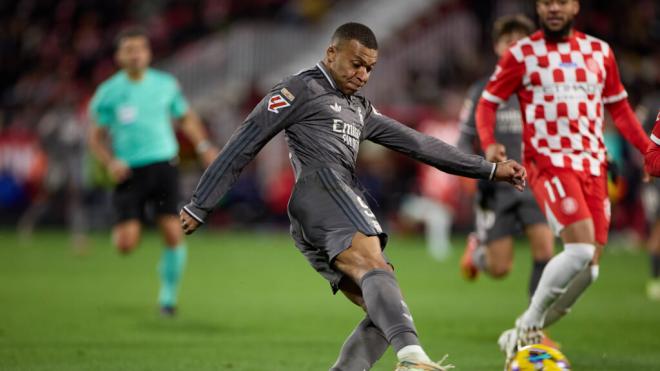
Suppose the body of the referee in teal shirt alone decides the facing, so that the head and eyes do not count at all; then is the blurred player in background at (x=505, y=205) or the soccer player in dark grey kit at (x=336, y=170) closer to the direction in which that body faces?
the soccer player in dark grey kit

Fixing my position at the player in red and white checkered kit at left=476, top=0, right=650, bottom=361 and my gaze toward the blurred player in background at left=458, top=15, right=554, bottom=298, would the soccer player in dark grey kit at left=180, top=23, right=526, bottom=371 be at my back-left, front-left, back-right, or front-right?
back-left

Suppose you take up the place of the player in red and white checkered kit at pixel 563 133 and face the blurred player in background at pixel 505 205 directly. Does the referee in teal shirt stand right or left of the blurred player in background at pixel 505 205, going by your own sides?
left

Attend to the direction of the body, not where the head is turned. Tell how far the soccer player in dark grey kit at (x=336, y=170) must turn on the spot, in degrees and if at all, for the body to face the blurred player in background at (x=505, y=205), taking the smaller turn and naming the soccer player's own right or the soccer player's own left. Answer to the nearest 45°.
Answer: approximately 90° to the soccer player's own left

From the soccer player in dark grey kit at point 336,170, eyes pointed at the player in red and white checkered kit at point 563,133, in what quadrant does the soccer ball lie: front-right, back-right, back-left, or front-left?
front-right

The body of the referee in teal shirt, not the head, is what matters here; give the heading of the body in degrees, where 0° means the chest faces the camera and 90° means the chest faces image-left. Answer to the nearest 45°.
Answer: approximately 0°

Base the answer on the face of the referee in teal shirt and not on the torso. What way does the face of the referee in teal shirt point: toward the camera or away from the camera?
toward the camera

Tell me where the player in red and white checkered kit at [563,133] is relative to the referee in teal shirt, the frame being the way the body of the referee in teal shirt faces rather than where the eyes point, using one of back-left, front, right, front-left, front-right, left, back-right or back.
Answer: front-left

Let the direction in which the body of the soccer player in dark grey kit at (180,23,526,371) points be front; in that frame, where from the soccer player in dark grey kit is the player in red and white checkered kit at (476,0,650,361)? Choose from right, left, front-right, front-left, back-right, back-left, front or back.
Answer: left

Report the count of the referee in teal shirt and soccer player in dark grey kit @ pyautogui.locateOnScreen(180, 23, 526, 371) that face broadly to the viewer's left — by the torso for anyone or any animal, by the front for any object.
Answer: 0

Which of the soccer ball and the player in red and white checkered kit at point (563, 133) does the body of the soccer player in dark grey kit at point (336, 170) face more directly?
the soccer ball

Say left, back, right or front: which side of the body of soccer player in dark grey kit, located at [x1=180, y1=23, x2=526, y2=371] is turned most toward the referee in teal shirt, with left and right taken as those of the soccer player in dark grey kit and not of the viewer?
back

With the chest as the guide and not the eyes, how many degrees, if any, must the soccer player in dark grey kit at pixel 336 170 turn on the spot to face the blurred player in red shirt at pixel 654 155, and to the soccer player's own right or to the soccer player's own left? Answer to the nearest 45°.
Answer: approximately 90° to the soccer player's own left

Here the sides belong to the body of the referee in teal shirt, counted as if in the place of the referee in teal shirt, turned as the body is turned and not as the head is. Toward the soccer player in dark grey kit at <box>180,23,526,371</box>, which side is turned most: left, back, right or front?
front

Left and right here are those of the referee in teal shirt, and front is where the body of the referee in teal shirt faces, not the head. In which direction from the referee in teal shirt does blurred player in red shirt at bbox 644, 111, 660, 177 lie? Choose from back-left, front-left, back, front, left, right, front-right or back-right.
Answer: front-left
